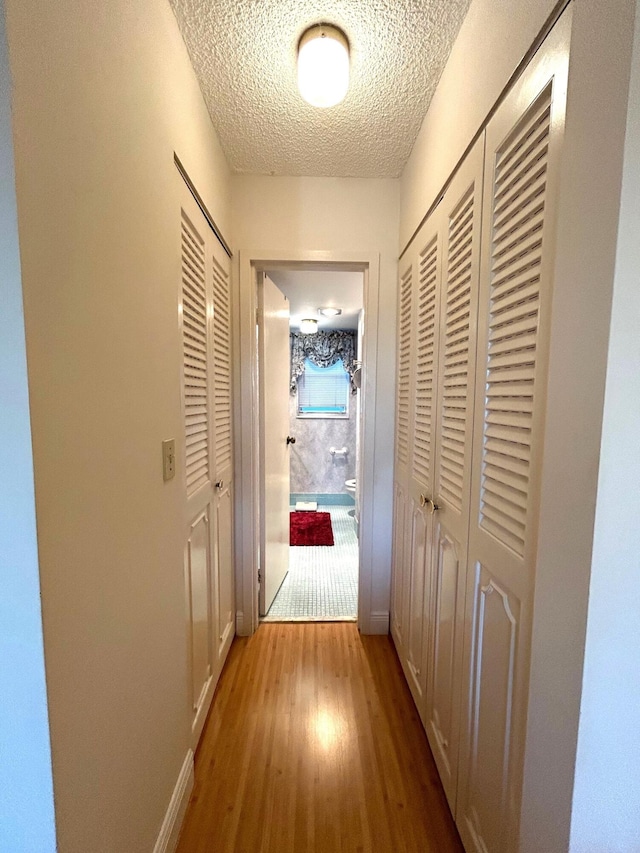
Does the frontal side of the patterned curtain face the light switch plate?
yes

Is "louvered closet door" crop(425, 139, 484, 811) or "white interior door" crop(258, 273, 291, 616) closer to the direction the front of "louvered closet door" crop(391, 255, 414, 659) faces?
the white interior door

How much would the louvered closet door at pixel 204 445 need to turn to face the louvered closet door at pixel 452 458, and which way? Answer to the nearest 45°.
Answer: approximately 45° to its right

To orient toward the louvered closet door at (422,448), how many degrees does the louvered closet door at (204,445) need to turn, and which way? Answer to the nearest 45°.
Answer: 0° — it already faces it

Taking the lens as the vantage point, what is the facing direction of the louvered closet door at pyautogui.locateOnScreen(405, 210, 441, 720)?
facing to the left of the viewer

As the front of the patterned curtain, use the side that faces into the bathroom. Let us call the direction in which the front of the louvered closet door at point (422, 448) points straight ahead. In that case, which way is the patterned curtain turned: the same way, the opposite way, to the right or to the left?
to the left

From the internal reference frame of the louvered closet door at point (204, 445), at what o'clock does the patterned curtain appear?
The patterned curtain is roughly at 10 o'clock from the louvered closet door.

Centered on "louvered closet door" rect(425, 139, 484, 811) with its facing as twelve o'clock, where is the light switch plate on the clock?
The light switch plate is roughly at 11 o'clock from the louvered closet door.

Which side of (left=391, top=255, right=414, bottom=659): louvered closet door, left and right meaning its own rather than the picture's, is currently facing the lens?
left

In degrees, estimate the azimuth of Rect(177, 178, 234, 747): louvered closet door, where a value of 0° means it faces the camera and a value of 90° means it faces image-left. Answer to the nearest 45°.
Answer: approximately 270°

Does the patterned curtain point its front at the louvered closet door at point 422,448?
yes

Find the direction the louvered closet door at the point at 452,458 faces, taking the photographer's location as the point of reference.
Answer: facing to the left of the viewer
